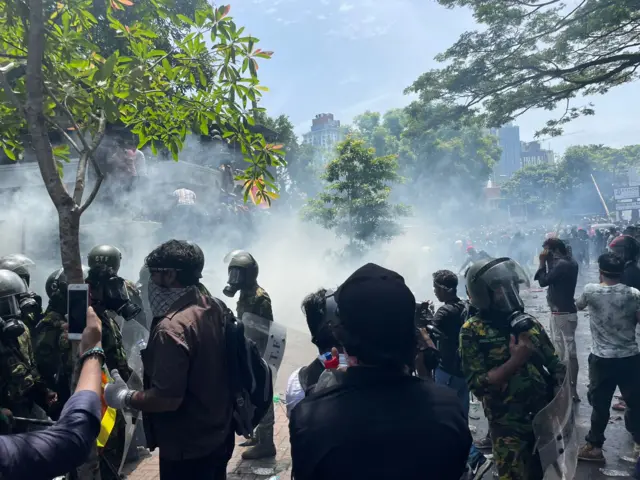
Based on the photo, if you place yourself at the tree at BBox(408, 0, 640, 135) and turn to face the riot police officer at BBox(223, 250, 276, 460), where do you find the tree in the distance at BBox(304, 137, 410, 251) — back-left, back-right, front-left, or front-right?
back-right

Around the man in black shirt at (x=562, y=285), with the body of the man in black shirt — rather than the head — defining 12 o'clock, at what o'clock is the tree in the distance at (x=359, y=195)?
The tree in the distance is roughly at 2 o'clock from the man in black shirt.

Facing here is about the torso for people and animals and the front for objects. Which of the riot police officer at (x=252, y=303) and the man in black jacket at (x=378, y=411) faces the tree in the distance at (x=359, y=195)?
the man in black jacket

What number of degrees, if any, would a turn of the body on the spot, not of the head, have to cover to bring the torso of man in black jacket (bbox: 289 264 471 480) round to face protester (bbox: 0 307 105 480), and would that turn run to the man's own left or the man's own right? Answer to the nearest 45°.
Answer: approximately 90° to the man's own left

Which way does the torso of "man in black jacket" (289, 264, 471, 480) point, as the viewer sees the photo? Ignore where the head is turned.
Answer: away from the camera

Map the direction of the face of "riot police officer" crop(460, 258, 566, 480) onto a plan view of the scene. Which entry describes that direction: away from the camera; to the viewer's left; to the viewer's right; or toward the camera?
to the viewer's right

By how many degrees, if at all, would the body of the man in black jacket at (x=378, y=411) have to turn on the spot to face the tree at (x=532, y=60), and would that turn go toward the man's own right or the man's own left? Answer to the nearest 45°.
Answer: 0° — they already face it

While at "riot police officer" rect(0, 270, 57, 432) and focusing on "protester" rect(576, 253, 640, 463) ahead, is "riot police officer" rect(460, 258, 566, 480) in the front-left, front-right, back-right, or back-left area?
front-right

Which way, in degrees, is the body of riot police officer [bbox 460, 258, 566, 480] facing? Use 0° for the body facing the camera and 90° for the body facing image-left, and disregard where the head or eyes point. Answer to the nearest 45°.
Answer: approximately 315°

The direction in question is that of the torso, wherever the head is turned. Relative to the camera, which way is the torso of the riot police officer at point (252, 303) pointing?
to the viewer's left

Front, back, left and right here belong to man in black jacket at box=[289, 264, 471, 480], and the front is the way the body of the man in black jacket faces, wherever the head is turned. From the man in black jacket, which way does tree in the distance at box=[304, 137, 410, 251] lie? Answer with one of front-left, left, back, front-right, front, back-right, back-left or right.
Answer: front

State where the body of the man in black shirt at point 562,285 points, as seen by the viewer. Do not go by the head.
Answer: to the viewer's left

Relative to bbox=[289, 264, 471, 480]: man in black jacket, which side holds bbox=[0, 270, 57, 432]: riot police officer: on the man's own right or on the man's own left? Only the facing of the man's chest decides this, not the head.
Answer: on the man's own left
